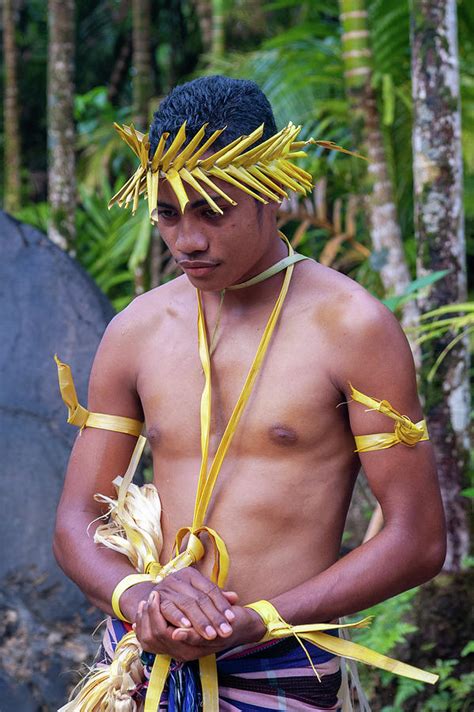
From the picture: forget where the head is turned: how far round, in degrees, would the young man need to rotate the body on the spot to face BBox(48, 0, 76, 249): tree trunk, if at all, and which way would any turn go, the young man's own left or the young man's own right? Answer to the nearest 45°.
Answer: approximately 135° to the young man's own right

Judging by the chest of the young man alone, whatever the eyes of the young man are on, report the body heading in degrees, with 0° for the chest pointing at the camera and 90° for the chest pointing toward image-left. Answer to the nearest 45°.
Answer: approximately 45°

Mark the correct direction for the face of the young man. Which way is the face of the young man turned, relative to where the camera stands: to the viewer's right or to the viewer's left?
to the viewer's left

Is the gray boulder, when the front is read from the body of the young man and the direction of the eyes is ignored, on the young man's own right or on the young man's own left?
on the young man's own right

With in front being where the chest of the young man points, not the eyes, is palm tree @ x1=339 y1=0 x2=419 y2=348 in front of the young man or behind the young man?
behind

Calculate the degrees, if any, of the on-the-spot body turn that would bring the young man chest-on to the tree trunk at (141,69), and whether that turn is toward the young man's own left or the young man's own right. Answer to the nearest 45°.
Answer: approximately 135° to the young man's own right

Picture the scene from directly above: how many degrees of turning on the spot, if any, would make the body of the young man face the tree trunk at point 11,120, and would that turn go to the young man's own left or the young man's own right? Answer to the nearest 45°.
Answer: approximately 135° to the young man's own right

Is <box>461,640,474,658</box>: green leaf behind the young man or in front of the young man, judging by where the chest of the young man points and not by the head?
behind
